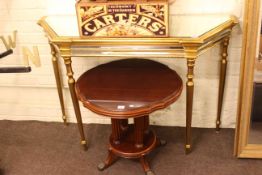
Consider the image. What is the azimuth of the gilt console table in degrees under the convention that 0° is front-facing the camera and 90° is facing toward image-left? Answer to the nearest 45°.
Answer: approximately 0°

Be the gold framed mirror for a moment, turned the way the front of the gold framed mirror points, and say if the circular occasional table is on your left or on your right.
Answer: on your right
